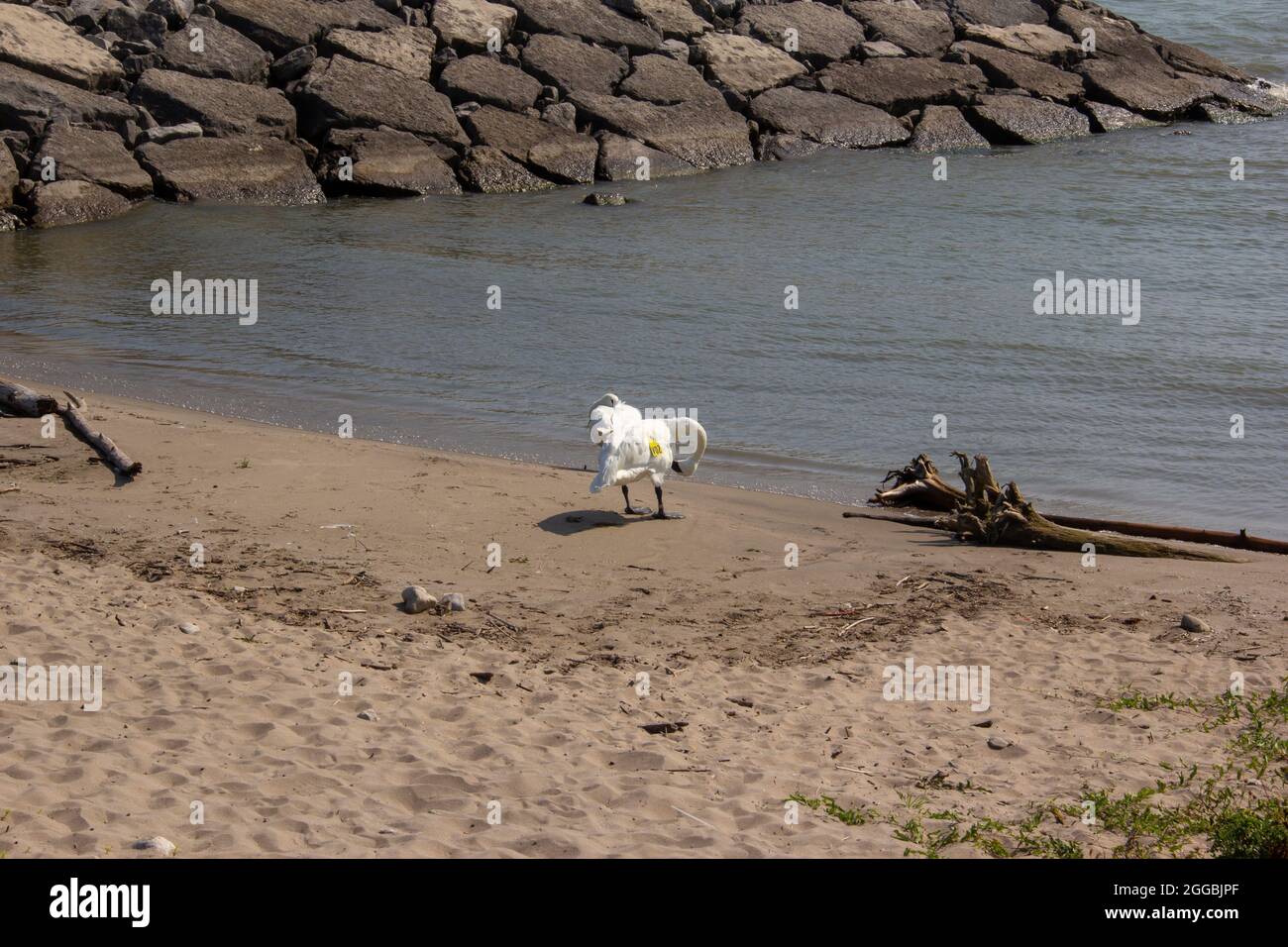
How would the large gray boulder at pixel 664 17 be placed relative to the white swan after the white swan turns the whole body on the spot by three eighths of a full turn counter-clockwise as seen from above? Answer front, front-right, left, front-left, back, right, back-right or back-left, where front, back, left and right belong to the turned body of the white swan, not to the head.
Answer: front-right

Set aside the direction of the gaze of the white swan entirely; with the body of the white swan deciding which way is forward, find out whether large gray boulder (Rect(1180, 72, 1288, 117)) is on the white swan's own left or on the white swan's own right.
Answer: on the white swan's own left

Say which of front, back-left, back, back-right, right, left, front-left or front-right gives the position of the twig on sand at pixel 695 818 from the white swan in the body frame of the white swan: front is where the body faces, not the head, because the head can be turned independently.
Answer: right

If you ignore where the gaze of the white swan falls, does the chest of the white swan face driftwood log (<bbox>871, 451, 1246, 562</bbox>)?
yes

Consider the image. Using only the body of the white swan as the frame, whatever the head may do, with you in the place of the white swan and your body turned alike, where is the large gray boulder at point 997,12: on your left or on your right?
on your left

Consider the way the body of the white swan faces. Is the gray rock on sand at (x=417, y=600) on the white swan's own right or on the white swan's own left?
on the white swan's own right

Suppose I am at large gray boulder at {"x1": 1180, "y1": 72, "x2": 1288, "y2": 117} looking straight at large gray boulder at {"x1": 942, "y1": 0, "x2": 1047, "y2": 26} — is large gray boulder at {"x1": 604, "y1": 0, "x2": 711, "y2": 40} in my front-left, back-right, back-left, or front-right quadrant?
front-left

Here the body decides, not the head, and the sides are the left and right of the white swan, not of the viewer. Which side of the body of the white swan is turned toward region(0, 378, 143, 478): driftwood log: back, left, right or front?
back

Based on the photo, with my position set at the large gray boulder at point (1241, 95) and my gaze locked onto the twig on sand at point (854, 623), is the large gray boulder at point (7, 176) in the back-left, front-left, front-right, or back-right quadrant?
front-right

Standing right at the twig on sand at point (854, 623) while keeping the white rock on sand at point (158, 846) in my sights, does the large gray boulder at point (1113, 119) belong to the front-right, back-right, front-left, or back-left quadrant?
back-right

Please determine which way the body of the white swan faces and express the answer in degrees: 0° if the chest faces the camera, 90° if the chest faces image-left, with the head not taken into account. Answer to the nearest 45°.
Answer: approximately 270°

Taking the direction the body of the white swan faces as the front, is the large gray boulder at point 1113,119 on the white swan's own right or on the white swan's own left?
on the white swan's own left

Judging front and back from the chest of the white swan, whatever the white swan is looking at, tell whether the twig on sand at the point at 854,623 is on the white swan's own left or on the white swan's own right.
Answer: on the white swan's own right

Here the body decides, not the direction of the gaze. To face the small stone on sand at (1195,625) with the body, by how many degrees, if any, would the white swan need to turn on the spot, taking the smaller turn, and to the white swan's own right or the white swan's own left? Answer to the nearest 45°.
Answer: approximately 45° to the white swan's own right

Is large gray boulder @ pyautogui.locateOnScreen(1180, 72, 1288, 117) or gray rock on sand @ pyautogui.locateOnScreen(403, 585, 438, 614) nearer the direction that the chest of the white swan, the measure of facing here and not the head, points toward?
the large gray boulder
